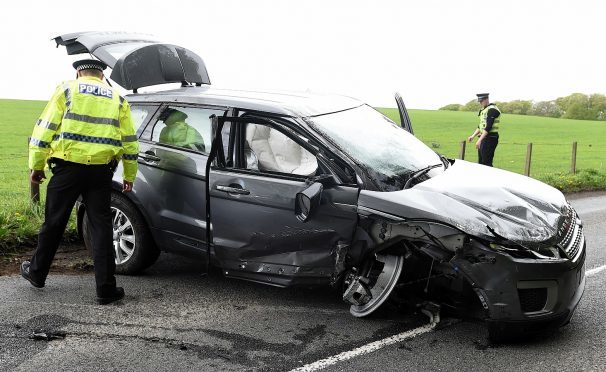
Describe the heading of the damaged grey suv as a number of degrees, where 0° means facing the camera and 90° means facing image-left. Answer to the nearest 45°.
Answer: approximately 315°

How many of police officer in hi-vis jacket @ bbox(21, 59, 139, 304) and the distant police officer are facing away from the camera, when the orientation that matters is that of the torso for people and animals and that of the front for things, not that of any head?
1

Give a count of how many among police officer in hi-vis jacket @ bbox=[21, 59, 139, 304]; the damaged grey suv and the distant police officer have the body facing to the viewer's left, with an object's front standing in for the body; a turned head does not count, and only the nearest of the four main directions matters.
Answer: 1

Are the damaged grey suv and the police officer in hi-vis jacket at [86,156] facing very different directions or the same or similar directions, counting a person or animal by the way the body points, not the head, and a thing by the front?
very different directions

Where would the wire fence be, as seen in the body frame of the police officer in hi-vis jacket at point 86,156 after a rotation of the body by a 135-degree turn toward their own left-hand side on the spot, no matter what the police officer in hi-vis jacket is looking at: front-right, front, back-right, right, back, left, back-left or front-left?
back

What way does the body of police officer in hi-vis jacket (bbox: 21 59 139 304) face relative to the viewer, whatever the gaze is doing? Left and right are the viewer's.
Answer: facing away from the viewer

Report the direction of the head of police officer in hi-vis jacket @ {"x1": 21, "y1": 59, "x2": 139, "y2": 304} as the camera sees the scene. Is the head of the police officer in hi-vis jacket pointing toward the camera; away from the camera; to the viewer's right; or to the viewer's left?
away from the camera

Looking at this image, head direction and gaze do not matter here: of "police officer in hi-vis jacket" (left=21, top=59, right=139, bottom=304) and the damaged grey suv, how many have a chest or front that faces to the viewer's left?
0

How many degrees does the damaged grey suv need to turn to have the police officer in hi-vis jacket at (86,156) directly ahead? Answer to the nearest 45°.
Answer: approximately 135° to its right

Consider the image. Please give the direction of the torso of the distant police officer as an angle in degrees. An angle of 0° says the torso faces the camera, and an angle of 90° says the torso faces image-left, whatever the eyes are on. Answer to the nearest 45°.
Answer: approximately 90°
